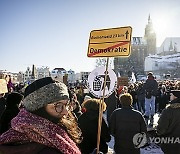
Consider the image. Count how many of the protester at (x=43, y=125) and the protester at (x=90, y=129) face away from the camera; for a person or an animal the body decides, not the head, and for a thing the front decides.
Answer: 1

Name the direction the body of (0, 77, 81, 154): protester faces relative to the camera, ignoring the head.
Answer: to the viewer's right

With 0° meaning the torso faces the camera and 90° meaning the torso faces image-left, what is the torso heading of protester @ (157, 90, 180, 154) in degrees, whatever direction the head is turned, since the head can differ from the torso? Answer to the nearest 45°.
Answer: approximately 135°

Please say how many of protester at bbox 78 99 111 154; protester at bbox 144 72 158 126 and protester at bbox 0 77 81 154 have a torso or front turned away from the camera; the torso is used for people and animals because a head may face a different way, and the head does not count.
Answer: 2

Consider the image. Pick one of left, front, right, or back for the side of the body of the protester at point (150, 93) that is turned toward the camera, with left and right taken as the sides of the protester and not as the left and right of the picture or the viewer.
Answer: back

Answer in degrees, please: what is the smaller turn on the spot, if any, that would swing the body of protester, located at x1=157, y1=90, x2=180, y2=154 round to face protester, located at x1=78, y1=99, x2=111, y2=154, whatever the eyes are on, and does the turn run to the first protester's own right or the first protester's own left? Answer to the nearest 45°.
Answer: approximately 45° to the first protester's own left

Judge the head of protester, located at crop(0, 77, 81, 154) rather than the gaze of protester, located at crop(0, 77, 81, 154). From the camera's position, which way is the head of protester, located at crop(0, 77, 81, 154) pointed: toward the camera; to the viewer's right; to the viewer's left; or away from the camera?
to the viewer's right

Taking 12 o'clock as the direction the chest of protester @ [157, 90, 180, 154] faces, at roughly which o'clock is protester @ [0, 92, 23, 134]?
protester @ [0, 92, 23, 134] is roughly at 10 o'clock from protester @ [157, 90, 180, 154].

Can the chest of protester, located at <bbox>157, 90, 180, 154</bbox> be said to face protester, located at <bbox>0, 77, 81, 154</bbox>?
no

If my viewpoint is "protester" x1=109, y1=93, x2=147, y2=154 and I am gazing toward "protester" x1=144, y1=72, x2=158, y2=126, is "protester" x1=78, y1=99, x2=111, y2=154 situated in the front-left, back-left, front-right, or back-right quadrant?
back-left

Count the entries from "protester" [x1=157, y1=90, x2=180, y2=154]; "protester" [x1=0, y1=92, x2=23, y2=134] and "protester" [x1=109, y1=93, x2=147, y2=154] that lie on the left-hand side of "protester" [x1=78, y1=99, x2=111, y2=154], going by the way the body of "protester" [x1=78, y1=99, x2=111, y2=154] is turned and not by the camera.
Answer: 1

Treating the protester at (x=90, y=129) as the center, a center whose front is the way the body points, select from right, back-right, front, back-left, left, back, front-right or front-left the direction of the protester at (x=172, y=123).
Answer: right

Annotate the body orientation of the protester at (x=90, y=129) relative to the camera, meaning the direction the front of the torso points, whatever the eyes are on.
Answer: away from the camera

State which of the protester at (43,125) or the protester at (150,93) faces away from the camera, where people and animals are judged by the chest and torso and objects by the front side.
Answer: the protester at (150,93)

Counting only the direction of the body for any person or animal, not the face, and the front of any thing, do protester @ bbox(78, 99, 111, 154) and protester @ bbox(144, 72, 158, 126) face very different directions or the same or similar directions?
same or similar directions
